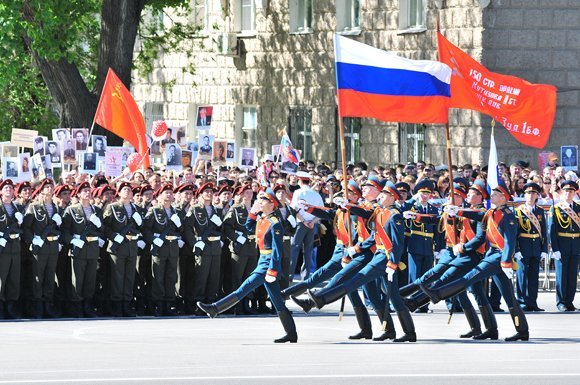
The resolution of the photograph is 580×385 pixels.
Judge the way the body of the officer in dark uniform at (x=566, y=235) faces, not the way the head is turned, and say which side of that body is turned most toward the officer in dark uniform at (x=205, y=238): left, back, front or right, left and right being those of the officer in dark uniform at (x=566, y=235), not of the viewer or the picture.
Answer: right

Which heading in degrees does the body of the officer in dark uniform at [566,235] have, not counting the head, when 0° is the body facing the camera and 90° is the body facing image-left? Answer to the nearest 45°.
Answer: approximately 0°

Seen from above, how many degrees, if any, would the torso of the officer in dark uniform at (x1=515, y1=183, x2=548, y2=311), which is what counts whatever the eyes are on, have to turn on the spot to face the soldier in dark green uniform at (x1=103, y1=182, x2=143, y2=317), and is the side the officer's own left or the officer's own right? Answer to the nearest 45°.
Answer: approximately 90° to the officer's own right

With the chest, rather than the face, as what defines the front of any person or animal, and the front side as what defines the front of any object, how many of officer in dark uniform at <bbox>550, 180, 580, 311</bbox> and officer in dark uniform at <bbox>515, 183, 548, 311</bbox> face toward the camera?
2

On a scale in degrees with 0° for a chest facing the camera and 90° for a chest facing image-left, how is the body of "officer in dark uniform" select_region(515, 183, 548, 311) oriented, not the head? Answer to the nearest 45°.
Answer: approximately 0°
